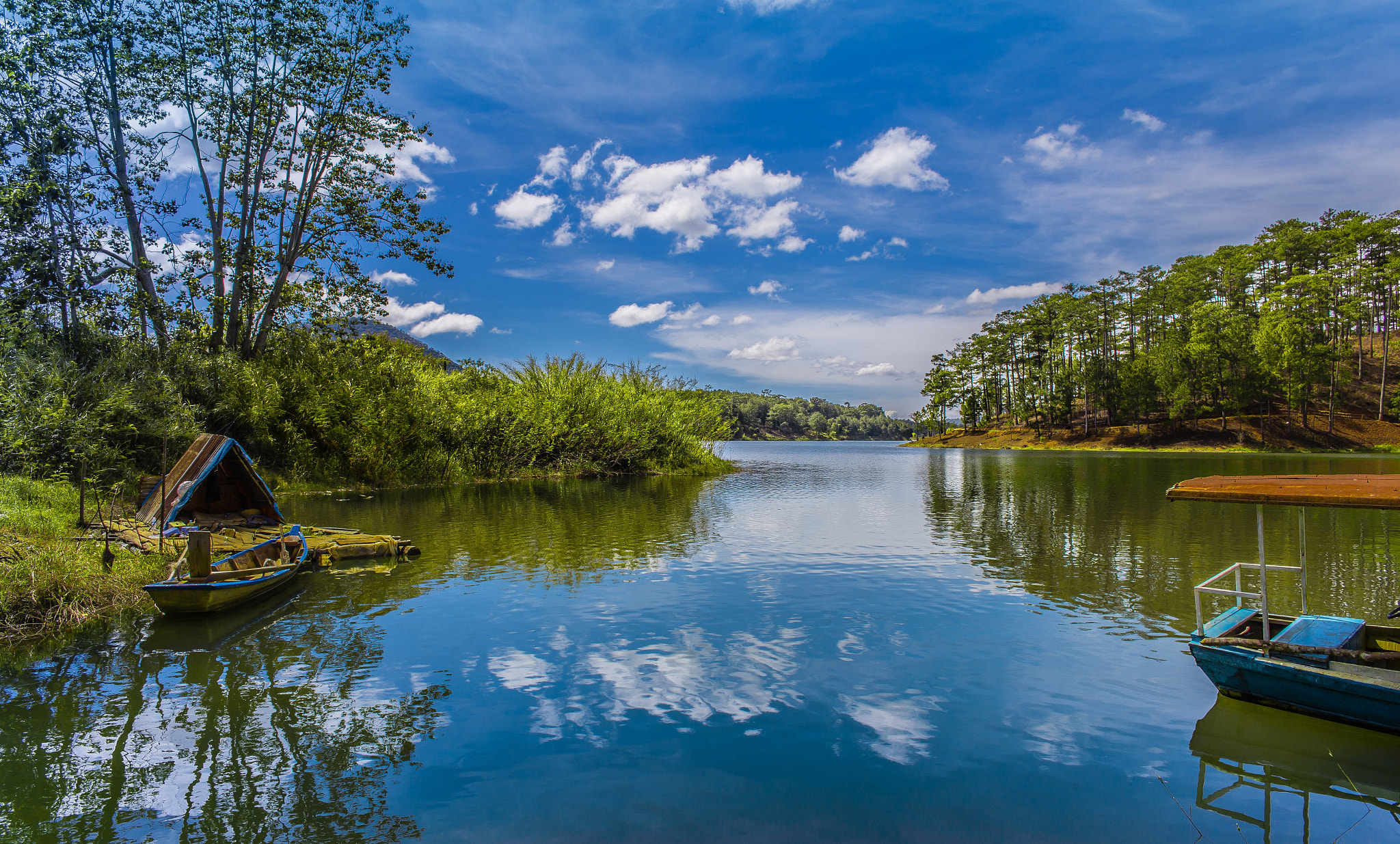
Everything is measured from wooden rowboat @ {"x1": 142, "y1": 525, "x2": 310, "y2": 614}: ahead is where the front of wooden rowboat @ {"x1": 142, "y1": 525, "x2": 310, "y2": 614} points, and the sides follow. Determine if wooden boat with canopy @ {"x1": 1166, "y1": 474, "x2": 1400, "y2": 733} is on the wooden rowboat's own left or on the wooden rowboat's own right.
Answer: on the wooden rowboat's own right

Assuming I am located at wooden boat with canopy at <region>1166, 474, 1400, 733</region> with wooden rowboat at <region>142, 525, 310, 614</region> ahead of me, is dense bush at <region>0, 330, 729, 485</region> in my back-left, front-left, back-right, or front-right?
front-right

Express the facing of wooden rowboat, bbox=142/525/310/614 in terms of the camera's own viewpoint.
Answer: facing away from the viewer and to the right of the viewer

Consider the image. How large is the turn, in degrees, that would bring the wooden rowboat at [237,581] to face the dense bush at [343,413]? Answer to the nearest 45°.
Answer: approximately 45° to its left

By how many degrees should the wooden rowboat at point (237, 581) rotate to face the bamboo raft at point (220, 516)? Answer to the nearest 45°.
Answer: approximately 45° to its left
